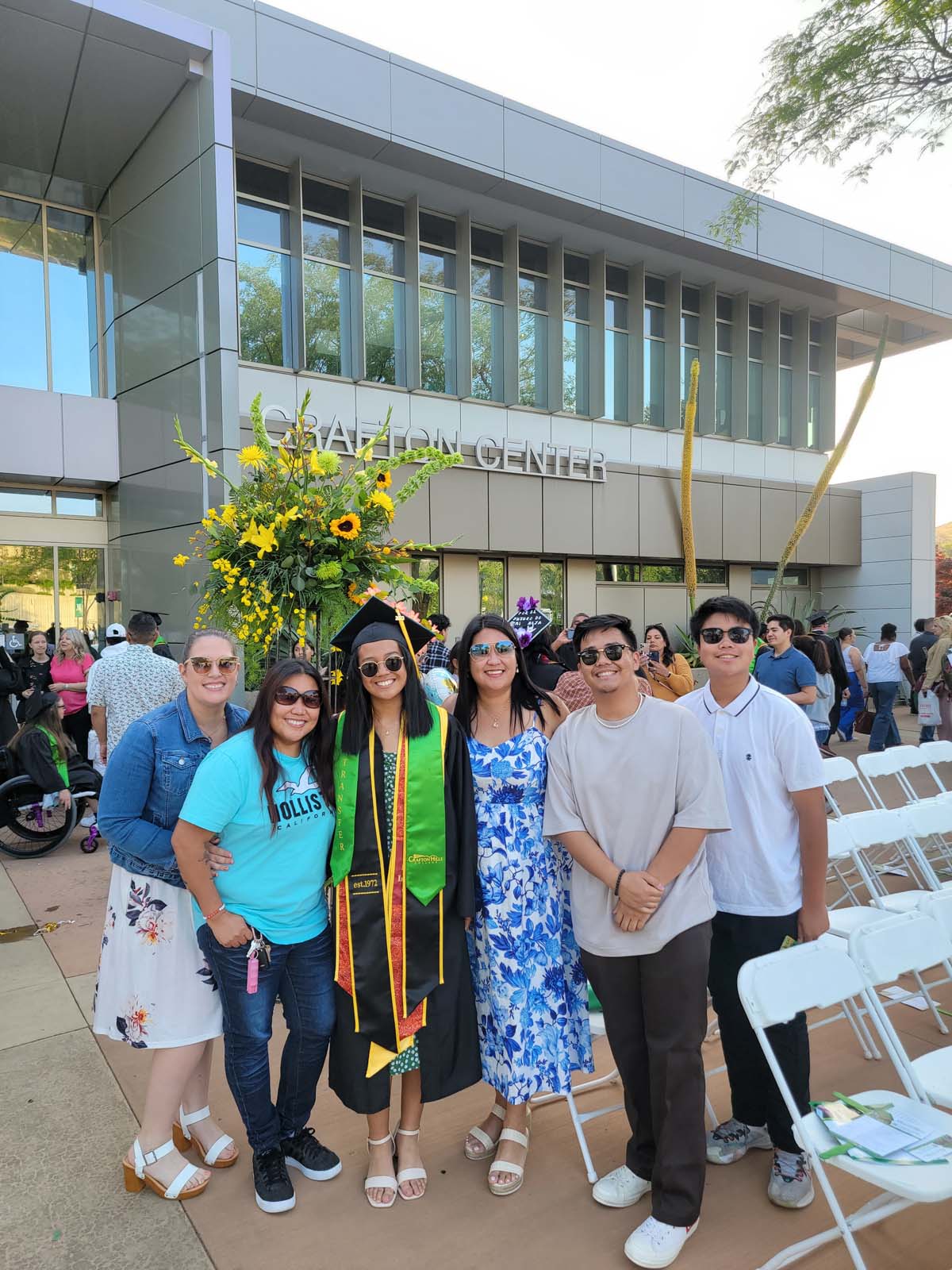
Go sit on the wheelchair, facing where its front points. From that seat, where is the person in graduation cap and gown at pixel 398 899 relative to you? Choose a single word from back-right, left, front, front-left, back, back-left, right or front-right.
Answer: right

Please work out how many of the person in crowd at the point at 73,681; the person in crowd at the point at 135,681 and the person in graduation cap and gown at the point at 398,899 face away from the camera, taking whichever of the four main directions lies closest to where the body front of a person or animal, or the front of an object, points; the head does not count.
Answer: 1

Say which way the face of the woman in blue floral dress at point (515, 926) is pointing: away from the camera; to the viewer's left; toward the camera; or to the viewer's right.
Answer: toward the camera

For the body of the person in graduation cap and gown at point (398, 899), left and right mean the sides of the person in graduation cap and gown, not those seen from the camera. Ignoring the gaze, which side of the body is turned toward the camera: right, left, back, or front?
front

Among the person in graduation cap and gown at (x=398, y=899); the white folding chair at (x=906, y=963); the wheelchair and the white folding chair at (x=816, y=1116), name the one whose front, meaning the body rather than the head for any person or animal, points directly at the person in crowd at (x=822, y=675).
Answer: the wheelchair

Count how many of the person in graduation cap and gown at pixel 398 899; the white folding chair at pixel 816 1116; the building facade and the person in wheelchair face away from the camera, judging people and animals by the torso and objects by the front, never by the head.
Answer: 0

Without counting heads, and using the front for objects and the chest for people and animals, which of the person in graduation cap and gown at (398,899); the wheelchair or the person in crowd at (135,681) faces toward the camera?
the person in graduation cap and gown at (398,899)

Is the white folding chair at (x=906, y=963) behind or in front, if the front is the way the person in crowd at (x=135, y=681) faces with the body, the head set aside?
behind

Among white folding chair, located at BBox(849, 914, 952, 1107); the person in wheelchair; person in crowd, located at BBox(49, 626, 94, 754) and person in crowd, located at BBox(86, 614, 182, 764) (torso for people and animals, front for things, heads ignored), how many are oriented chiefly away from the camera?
1

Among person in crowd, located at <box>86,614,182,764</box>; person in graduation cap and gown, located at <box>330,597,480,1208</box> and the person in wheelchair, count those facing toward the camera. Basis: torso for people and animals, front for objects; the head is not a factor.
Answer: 1

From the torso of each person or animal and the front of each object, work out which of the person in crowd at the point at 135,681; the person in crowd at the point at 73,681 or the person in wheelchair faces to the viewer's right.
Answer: the person in wheelchair

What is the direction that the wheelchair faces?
to the viewer's right

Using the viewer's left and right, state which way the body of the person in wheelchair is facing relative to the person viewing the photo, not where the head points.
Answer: facing to the right of the viewer

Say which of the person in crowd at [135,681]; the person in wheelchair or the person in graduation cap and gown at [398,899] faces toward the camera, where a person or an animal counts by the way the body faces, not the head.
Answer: the person in graduation cap and gown at [398,899]

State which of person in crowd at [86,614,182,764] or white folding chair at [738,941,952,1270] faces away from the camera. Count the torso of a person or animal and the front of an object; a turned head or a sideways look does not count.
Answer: the person in crowd

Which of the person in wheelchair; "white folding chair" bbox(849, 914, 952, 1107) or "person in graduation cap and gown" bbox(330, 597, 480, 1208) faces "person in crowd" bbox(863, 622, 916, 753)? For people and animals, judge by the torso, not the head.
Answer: the person in wheelchair

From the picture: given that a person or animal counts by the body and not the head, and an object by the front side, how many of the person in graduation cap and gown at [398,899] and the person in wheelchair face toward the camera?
1

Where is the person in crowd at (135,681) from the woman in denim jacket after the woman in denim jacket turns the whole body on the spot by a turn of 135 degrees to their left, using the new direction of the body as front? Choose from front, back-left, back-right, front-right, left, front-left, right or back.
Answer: front

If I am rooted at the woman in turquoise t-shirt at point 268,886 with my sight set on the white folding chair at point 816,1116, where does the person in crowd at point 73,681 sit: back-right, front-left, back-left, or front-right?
back-left

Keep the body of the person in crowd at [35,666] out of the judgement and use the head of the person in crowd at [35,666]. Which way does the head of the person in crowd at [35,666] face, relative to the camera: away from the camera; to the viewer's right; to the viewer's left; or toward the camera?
toward the camera
